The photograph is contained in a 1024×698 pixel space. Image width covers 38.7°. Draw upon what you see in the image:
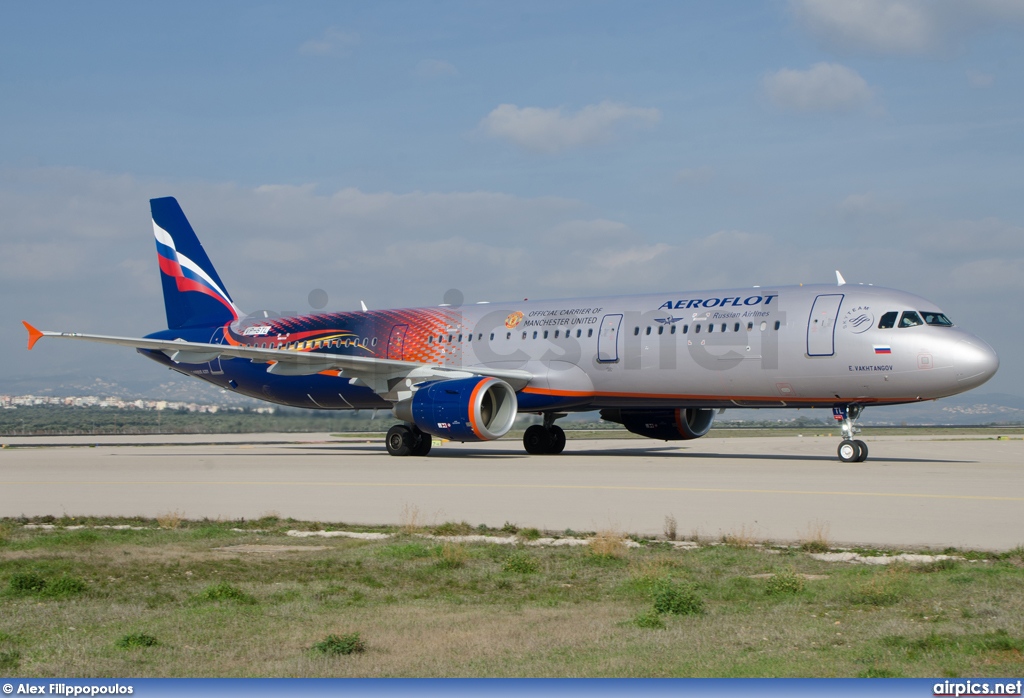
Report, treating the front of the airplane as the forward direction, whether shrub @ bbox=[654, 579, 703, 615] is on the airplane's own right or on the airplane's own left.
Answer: on the airplane's own right

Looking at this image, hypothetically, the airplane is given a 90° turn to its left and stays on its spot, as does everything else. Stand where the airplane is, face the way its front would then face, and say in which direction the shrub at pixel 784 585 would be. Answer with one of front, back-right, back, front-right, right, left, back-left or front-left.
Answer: back-right

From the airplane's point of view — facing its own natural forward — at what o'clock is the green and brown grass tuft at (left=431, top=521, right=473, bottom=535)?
The green and brown grass tuft is roughly at 2 o'clock from the airplane.

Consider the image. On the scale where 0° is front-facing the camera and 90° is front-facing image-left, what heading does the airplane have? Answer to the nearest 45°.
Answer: approximately 315°

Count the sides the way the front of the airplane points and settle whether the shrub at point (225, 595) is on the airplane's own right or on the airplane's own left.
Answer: on the airplane's own right

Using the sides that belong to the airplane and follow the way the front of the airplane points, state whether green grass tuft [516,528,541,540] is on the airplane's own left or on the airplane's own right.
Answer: on the airplane's own right

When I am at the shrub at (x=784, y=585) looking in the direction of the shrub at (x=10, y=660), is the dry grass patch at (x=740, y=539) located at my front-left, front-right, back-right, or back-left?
back-right
